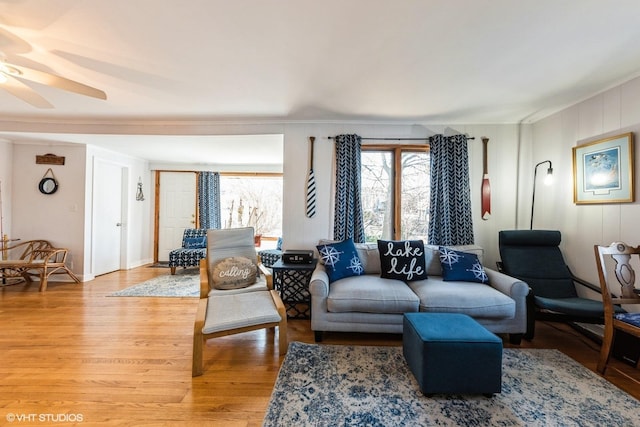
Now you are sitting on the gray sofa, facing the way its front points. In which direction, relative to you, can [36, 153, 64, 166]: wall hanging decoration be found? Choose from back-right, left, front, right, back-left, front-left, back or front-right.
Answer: right

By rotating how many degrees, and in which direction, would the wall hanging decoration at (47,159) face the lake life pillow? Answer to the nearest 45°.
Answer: approximately 45° to its left

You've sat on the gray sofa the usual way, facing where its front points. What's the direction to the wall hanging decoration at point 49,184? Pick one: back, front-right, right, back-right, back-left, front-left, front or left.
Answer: right

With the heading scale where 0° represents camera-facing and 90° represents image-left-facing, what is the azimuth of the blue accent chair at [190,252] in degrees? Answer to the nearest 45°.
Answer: approximately 45°

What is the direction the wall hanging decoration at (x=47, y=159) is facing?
toward the camera

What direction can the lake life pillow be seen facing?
toward the camera

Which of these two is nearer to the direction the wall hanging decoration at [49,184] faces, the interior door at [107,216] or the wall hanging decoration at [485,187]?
the wall hanging decoration

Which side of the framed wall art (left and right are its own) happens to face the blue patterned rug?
front

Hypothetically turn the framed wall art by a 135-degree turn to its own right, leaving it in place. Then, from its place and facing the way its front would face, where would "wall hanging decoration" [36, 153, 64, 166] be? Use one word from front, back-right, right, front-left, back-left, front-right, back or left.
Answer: back-left

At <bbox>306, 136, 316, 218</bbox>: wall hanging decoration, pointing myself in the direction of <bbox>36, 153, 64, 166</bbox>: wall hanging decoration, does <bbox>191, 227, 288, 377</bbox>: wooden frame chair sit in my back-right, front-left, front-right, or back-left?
front-left

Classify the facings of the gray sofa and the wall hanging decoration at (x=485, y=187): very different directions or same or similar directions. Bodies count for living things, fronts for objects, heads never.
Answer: same or similar directions

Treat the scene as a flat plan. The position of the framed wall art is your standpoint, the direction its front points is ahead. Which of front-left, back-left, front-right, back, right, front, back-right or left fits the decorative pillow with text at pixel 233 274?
front

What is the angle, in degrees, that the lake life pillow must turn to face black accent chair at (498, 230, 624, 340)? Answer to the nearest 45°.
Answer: approximately 90° to its left

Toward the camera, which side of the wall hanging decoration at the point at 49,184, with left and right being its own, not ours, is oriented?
front

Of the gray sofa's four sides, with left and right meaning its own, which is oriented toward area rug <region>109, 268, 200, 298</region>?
right

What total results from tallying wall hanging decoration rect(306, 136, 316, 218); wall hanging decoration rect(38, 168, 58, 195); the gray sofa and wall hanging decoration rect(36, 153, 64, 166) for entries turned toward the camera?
4

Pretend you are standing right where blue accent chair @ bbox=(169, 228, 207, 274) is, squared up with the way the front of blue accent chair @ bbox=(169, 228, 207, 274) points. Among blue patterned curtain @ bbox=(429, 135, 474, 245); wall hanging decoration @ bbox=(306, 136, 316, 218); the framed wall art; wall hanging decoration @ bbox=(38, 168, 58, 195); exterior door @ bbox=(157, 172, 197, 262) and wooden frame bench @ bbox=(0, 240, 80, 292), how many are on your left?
3
